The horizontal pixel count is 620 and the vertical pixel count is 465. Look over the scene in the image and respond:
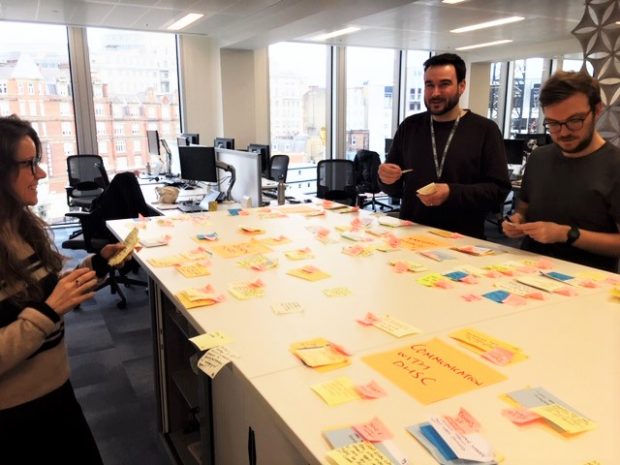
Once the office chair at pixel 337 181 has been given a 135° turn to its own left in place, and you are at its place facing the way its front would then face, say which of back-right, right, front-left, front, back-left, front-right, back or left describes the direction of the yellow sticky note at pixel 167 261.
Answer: front-left

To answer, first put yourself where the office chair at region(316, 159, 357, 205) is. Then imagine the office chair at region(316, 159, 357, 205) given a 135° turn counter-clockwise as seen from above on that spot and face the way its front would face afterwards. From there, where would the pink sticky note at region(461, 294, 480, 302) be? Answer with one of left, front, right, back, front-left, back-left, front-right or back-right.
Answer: front-left

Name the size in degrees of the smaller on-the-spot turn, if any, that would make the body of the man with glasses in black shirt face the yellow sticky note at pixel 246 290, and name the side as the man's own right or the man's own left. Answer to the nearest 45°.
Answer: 0° — they already face it

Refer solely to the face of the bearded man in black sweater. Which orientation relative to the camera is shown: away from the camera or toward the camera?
toward the camera

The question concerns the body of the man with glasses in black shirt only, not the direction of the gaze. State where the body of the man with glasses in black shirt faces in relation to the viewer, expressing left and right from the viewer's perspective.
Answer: facing the viewer and to the left of the viewer

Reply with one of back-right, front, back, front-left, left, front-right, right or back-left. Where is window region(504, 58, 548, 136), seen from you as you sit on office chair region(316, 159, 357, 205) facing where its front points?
front-right

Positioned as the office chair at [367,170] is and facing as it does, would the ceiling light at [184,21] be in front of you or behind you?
behind

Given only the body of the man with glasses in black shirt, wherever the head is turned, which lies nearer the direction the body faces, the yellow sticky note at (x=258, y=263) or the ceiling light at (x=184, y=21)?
the yellow sticky note

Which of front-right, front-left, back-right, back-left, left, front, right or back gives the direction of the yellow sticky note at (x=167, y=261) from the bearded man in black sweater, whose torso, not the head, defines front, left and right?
front

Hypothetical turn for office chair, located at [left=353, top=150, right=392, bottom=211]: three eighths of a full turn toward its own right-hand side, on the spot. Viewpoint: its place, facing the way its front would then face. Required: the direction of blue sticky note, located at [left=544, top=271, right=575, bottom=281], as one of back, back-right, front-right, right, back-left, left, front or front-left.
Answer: front

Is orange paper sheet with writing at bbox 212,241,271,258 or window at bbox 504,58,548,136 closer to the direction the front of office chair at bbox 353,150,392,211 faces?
the window

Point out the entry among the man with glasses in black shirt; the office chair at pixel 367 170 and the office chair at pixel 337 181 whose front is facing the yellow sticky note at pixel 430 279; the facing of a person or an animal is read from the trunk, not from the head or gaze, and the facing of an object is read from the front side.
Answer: the man with glasses in black shirt

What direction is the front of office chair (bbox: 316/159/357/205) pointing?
away from the camera

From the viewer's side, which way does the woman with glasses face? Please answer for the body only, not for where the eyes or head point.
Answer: to the viewer's right
